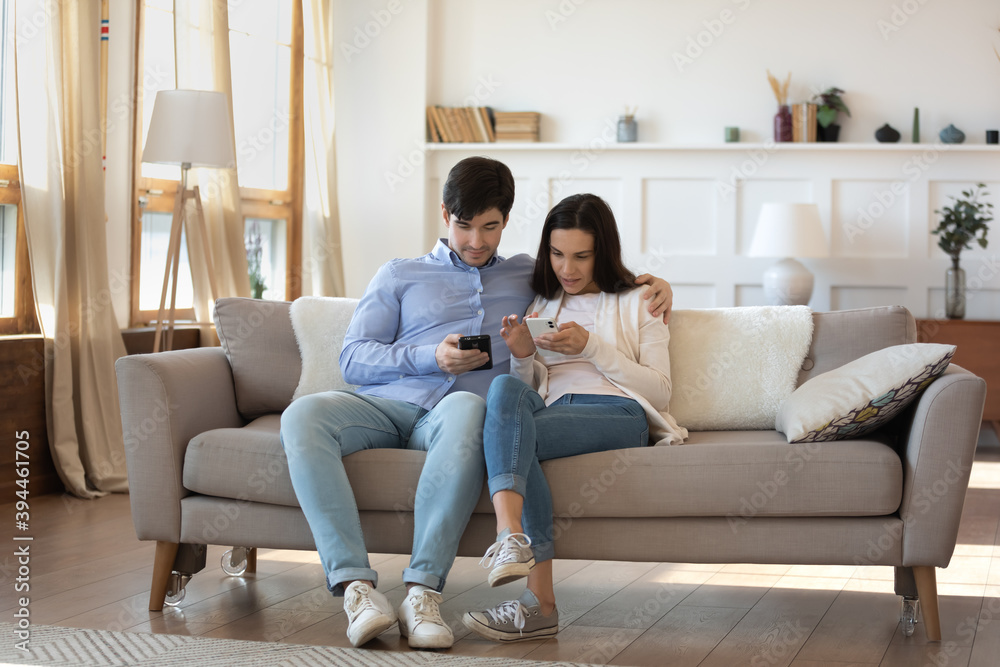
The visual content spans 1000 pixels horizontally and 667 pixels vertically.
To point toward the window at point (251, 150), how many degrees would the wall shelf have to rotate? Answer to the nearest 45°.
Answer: approximately 90° to its right

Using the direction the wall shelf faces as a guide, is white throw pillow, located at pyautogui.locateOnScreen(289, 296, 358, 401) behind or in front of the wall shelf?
in front

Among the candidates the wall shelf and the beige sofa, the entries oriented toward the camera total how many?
2

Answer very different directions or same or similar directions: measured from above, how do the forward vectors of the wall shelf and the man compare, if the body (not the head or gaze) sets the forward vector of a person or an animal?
same or similar directions

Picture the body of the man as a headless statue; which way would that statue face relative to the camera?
toward the camera

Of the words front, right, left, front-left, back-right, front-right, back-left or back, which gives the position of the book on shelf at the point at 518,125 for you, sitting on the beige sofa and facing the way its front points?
back

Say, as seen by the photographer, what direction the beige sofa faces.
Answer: facing the viewer

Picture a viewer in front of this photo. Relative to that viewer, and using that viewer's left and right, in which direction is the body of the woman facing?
facing the viewer and to the left of the viewer
